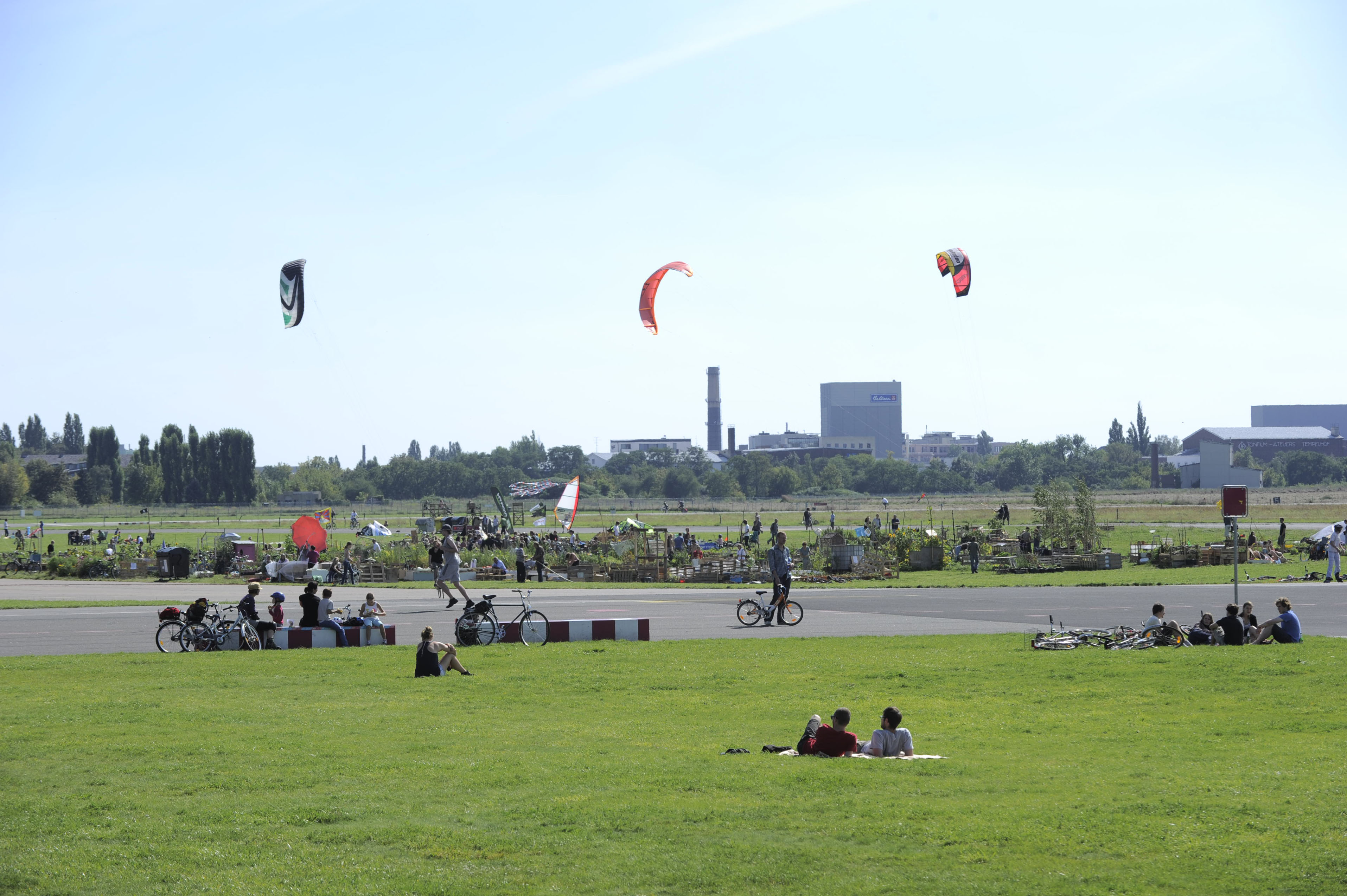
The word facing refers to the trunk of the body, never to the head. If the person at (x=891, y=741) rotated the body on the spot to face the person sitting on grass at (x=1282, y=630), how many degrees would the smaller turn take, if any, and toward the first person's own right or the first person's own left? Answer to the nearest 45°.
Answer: approximately 90° to the first person's own right

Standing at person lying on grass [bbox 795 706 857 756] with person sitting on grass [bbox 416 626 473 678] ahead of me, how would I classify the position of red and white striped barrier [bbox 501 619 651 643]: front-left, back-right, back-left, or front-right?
front-right

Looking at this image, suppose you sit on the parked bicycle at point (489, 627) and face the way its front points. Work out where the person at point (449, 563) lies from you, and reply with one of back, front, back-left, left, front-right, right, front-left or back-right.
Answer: left

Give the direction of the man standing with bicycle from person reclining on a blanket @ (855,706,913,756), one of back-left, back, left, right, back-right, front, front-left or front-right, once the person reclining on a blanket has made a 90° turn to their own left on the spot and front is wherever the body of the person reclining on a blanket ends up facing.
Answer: back-right

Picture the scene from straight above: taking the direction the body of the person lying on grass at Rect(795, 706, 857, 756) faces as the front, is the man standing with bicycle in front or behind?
in front

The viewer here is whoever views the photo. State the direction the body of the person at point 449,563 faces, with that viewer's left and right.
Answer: facing to the left of the viewer

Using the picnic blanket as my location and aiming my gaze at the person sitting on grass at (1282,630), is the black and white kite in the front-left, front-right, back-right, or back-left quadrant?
front-left

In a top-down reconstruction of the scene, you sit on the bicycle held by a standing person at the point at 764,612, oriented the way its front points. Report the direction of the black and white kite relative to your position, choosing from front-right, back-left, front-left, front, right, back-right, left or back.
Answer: back-left

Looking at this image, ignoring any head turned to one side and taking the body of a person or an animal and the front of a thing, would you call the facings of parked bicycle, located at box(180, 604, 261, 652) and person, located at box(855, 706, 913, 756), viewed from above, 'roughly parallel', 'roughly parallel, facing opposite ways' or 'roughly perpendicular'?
roughly perpendicular

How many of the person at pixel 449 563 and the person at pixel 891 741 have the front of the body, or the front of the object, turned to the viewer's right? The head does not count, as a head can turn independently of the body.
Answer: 0

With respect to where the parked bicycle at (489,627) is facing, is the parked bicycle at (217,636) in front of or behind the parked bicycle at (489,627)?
behind

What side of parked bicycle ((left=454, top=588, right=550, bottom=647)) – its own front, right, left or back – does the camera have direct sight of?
right
